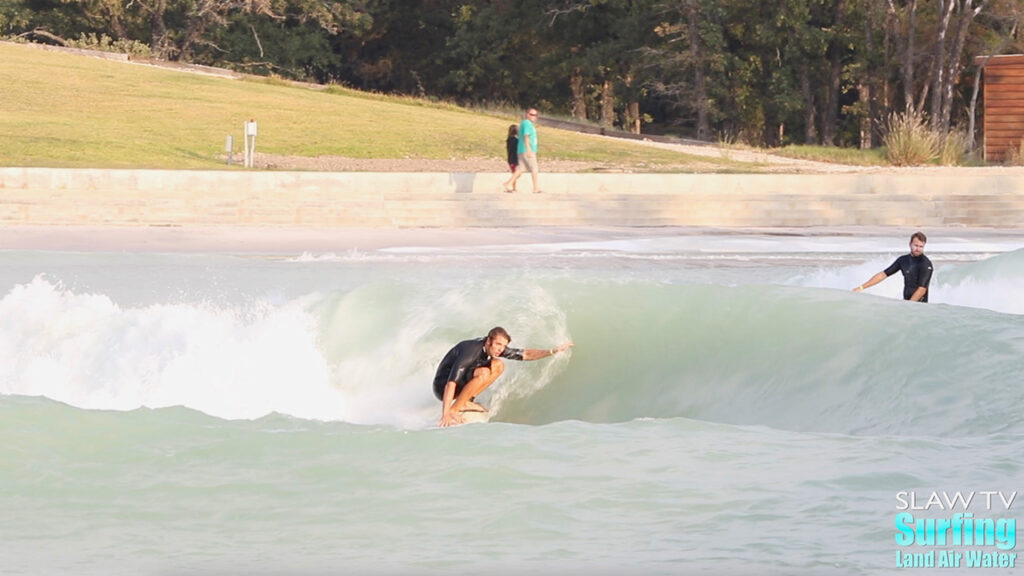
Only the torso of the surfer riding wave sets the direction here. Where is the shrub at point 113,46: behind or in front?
behind

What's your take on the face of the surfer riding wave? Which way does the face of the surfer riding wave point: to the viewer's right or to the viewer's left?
to the viewer's right

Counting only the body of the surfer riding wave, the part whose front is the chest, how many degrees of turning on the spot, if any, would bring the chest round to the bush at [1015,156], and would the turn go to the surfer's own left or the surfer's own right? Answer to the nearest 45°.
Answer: approximately 90° to the surfer's own left

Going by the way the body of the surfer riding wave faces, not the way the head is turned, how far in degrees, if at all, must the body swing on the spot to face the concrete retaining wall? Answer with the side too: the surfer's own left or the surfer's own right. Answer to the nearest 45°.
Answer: approximately 135° to the surfer's own left

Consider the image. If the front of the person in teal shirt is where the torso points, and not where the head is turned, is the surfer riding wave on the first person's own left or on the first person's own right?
on the first person's own right

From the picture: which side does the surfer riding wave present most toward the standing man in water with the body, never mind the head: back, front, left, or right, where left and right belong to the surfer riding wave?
left

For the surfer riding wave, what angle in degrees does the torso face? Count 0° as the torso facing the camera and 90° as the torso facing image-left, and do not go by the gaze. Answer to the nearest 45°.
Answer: approximately 315°
